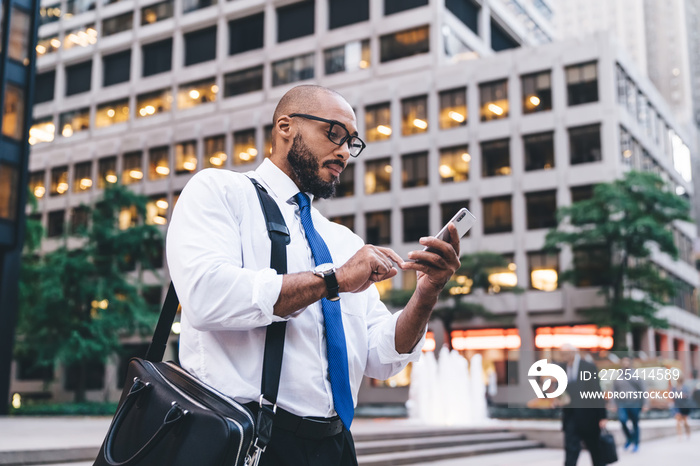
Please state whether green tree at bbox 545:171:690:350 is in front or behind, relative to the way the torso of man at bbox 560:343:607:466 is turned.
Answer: behind

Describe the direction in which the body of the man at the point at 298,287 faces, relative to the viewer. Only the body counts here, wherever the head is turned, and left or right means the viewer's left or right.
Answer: facing the viewer and to the right of the viewer

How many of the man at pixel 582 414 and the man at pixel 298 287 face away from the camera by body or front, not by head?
0

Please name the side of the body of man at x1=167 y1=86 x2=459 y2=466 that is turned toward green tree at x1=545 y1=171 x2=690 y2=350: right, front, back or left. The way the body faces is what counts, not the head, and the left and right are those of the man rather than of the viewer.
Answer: left

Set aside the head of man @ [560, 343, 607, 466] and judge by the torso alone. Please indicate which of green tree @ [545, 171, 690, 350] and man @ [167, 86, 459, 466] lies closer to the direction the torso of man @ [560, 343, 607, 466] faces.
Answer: the man

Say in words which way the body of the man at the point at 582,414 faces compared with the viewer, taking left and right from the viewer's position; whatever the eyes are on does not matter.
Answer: facing the viewer and to the left of the viewer

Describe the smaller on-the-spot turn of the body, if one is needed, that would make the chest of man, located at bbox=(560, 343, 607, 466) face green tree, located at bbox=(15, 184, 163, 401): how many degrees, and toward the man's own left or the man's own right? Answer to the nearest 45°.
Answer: approximately 90° to the man's own right

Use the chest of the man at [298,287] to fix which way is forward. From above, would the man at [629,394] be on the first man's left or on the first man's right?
on the first man's left
